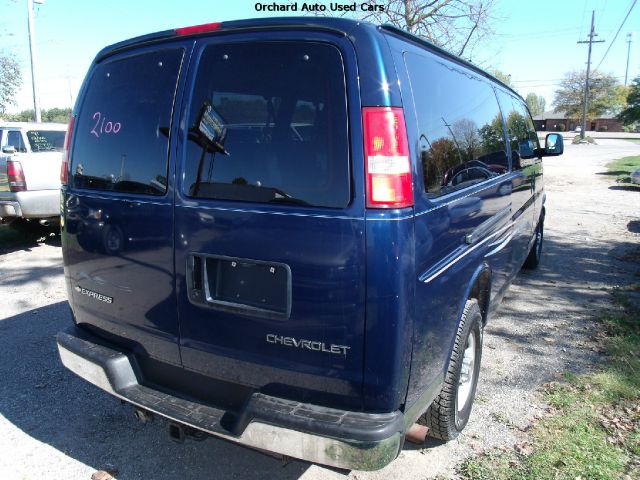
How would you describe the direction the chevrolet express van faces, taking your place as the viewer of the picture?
facing away from the viewer and to the right of the viewer

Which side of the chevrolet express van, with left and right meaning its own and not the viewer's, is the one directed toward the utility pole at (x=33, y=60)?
left

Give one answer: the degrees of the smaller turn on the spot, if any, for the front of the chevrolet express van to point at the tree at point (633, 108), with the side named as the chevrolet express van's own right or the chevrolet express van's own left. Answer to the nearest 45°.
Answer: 0° — it already faces it

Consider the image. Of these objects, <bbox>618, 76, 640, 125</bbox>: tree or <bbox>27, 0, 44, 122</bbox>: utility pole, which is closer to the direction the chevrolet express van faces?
the tree

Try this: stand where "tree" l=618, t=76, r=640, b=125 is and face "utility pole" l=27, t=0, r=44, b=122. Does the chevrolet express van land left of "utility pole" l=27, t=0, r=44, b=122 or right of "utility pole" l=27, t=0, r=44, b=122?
left
